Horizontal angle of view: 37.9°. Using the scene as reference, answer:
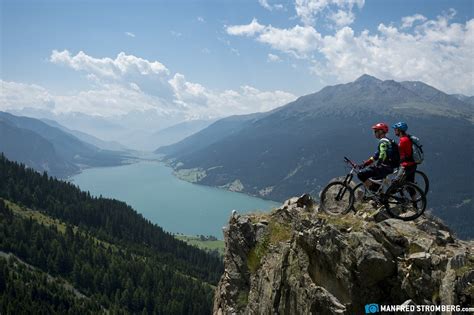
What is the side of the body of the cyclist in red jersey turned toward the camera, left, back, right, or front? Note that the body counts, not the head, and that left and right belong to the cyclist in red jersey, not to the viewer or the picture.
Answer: left

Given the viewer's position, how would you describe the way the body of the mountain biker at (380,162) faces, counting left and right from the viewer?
facing to the left of the viewer

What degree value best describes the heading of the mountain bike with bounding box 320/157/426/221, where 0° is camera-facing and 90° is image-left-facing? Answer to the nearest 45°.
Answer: approximately 90°
